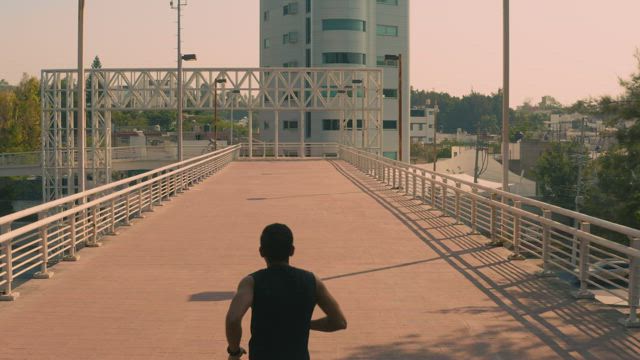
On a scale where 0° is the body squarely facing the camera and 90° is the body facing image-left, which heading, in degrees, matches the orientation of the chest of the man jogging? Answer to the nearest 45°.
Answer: approximately 180°

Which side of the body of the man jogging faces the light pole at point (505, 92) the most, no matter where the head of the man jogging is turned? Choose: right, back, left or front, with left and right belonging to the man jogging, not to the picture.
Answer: front
